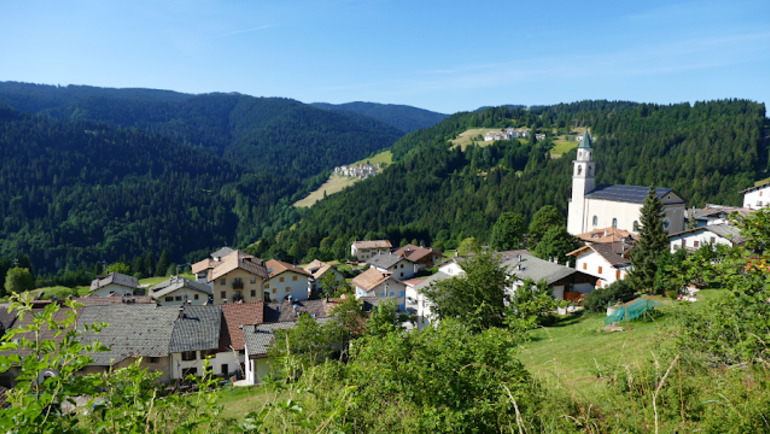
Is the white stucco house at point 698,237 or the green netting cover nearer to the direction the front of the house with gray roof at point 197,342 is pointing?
the green netting cover

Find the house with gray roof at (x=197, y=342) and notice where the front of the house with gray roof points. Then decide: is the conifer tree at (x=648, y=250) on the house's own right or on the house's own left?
on the house's own left

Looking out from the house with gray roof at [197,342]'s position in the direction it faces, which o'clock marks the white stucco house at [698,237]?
The white stucco house is roughly at 9 o'clock from the house with gray roof.

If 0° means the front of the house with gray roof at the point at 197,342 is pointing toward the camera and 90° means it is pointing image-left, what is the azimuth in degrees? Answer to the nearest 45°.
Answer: approximately 0°

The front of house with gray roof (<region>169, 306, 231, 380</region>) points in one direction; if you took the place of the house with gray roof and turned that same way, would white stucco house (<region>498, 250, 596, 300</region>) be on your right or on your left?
on your left

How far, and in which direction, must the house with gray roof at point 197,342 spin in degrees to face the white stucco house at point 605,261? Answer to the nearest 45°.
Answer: approximately 90° to its left

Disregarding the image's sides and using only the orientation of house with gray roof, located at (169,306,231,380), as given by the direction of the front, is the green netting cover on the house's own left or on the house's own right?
on the house's own left
